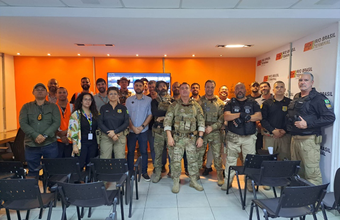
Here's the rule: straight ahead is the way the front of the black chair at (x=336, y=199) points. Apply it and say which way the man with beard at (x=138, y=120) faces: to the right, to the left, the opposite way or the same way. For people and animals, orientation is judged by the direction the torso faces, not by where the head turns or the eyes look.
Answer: the opposite way

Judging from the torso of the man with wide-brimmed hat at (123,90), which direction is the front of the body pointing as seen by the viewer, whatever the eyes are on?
toward the camera

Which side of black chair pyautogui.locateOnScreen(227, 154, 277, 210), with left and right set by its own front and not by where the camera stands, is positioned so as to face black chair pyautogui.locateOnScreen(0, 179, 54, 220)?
left

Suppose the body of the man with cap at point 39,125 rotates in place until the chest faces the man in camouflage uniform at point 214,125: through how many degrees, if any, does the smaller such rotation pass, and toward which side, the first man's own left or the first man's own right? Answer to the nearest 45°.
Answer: approximately 90° to the first man's own left

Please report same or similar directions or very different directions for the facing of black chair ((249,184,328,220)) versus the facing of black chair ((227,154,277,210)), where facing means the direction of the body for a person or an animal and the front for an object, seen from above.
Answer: same or similar directions

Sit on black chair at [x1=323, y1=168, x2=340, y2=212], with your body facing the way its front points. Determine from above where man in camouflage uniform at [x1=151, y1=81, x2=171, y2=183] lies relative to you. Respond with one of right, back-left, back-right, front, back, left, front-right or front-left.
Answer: front-left

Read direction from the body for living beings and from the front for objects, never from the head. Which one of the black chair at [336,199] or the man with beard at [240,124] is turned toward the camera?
the man with beard

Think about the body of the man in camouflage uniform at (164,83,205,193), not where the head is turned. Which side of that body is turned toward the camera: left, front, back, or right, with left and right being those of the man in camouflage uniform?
front

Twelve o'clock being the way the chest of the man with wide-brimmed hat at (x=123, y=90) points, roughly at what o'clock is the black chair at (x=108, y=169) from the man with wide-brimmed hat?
The black chair is roughly at 12 o'clock from the man with wide-brimmed hat.

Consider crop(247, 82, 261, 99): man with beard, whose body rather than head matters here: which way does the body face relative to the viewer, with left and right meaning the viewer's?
facing the viewer

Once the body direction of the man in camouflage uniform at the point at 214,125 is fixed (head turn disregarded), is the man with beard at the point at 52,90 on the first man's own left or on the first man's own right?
on the first man's own right

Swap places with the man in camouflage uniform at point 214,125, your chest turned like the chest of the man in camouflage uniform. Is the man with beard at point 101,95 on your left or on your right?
on your right

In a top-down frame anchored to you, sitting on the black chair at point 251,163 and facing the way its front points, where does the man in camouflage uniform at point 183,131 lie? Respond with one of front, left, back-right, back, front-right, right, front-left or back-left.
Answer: front-left
